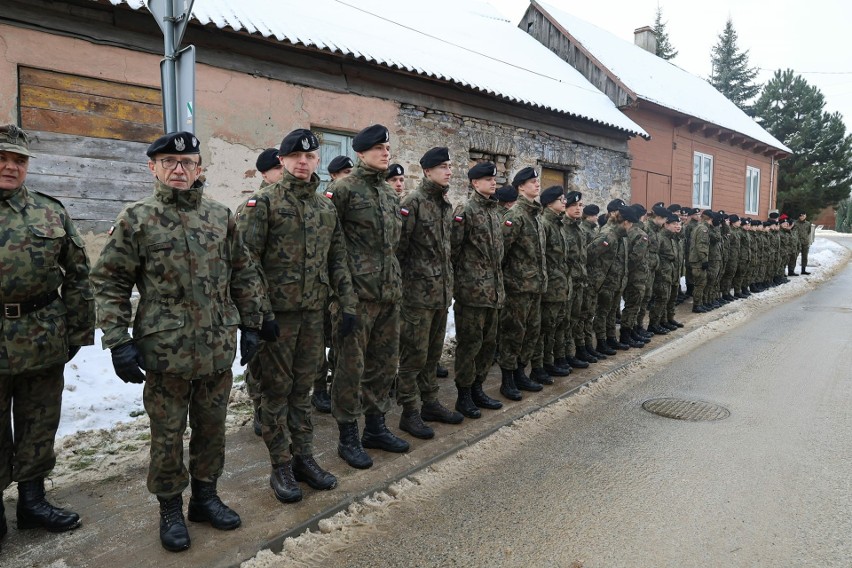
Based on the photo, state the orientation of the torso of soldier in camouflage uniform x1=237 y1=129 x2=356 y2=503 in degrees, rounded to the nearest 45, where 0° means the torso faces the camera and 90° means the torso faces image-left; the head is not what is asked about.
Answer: approximately 315°

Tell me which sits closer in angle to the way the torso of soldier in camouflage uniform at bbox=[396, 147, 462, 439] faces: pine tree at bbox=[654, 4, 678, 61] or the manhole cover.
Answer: the manhole cover

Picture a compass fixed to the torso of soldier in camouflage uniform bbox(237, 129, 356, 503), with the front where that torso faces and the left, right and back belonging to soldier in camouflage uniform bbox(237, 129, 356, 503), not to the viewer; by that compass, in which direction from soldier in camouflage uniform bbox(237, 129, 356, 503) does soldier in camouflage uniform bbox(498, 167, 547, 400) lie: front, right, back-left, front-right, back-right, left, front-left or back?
left

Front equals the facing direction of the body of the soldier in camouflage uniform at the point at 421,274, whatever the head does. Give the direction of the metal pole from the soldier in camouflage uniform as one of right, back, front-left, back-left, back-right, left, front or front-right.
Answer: back-right

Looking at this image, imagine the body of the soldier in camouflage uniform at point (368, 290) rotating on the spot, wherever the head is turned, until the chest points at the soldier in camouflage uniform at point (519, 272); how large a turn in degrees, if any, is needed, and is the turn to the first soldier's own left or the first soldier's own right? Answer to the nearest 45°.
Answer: approximately 90° to the first soldier's own left

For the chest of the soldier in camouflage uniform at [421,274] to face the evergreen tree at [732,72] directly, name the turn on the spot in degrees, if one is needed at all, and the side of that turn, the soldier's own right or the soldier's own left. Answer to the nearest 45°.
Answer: approximately 90° to the soldier's own left

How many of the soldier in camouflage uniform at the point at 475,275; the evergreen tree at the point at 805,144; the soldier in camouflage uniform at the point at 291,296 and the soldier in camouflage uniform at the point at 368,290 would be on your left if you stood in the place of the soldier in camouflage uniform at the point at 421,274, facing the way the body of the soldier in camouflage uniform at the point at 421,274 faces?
2

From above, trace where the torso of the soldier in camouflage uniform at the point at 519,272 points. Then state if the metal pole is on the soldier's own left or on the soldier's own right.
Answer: on the soldier's own right

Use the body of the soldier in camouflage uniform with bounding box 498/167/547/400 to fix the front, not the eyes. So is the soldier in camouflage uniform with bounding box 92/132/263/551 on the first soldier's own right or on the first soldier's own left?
on the first soldier's own right

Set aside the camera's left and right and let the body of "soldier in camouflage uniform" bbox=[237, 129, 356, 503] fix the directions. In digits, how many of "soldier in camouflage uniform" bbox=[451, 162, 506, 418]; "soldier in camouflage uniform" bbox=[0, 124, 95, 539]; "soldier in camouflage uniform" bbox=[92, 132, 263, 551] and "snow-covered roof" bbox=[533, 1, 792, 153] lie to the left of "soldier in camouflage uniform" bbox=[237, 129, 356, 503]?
2

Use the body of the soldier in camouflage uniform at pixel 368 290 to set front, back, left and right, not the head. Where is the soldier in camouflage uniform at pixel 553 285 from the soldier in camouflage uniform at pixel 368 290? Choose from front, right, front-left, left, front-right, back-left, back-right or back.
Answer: left

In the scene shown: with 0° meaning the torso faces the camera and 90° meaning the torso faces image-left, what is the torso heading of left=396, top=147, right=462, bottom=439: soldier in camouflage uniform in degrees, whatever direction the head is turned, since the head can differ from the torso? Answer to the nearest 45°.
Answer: approximately 315°

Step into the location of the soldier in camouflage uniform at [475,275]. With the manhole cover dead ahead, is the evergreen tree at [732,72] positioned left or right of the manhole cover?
left
